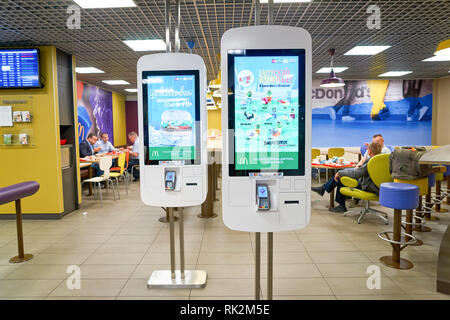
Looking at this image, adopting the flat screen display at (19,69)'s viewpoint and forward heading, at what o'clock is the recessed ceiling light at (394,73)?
The recessed ceiling light is roughly at 9 o'clock from the flat screen display.

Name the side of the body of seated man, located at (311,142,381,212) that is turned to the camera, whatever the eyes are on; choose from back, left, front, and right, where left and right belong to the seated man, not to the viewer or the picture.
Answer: left

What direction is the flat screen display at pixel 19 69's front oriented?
toward the camera

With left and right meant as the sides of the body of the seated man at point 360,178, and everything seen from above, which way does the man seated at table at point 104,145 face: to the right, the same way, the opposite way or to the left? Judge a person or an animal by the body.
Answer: the opposite way

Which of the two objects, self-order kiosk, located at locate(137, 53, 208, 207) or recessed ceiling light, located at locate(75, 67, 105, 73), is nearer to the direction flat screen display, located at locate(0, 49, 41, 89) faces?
the self-order kiosk

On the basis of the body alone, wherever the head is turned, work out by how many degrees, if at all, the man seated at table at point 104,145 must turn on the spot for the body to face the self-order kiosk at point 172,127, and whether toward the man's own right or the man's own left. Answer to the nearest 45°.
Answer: approximately 45° to the man's own right

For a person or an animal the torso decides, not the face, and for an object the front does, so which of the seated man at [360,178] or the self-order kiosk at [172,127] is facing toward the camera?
the self-order kiosk

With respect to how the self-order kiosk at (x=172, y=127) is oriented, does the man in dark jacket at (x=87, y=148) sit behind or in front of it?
behind

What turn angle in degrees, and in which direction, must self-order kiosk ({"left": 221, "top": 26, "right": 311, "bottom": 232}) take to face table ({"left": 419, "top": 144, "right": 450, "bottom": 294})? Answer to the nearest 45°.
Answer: approximately 135° to its left

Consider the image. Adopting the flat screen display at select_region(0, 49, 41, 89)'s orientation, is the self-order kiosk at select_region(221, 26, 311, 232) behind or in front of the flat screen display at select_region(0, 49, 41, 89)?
in front

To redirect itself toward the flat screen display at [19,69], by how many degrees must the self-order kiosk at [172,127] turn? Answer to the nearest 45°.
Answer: approximately 135° to its right

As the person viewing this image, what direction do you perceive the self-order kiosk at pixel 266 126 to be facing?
facing the viewer

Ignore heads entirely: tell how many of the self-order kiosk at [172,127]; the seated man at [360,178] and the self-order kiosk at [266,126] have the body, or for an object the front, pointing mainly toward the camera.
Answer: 2

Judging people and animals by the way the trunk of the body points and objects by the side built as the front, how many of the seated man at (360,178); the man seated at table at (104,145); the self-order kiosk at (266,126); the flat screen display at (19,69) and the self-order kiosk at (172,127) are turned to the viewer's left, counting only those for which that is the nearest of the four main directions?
1

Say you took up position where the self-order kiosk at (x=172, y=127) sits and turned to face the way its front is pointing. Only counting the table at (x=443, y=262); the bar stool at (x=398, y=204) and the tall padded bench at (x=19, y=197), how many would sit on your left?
2

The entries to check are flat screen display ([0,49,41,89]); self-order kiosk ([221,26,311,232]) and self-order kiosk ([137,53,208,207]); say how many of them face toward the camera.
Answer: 3

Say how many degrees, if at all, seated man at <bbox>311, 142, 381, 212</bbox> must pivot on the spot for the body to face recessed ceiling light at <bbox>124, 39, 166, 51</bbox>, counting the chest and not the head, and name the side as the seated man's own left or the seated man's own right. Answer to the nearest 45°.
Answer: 0° — they already face it
